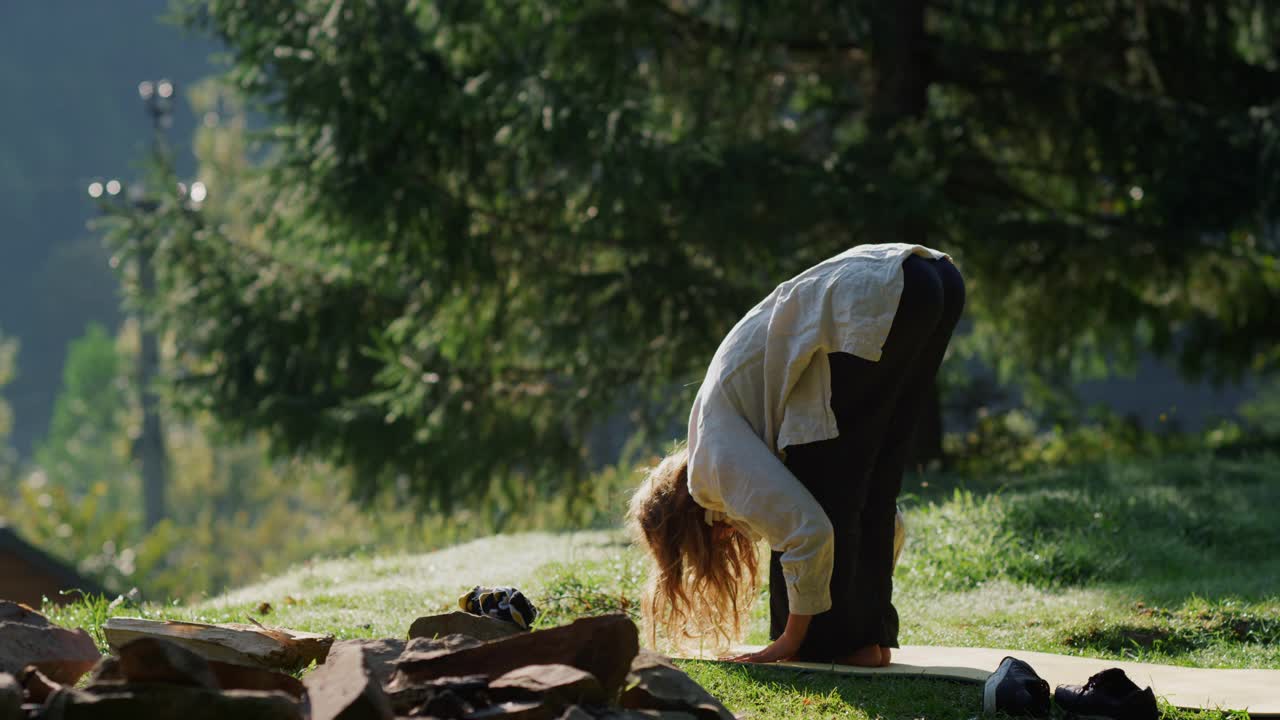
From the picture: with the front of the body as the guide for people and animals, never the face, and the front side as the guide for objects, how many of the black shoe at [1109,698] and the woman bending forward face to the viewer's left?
2

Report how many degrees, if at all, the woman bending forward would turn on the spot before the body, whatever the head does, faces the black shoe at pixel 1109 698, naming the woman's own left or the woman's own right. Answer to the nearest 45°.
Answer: approximately 135° to the woman's own left

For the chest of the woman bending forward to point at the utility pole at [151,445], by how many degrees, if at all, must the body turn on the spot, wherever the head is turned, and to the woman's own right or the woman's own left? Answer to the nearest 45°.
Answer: approximately 45° to the woman's own right

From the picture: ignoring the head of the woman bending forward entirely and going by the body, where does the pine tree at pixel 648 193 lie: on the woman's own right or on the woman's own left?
on the woman's own right

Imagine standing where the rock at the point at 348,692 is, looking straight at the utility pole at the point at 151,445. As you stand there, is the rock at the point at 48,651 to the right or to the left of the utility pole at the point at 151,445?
left

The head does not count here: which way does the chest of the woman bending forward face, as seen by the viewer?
to the viewer's left

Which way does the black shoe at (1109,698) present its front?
to the viewer's left
